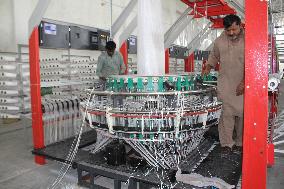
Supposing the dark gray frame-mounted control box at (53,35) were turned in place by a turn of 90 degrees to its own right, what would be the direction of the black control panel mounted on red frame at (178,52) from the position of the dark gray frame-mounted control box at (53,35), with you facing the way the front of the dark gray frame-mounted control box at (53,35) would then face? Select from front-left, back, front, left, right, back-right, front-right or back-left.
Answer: back

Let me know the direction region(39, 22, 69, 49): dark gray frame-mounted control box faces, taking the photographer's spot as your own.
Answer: facing the viewer and to the right of the viewer

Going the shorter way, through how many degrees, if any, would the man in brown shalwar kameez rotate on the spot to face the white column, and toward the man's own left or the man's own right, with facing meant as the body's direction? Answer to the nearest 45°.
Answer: approximately 90° to the man's own right

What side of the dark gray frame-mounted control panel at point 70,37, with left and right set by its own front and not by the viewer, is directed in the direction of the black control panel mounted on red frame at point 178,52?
left

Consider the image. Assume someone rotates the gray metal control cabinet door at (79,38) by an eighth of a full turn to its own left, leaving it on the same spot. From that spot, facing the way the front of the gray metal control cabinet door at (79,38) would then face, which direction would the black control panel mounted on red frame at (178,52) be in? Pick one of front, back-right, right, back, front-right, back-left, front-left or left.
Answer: front-left

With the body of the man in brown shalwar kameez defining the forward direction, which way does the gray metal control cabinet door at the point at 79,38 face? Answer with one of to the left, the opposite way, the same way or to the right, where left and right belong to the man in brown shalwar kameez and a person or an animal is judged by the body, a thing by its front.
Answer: to the left

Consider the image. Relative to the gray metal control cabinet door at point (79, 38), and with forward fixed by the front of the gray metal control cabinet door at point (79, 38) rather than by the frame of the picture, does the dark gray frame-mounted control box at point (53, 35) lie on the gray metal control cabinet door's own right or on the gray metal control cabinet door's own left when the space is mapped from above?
on the gray metal control cabinet door's own right

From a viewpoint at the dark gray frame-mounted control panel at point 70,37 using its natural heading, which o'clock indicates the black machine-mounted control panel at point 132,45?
the black machine-mounted control panel at point 132,45 is roughly at 9 o'clock from the dark gray frame-mounted control panel at point 70,37.

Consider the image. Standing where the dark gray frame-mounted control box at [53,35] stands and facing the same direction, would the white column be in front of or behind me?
in front
